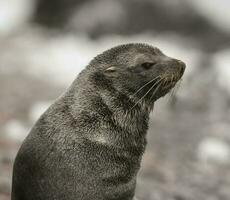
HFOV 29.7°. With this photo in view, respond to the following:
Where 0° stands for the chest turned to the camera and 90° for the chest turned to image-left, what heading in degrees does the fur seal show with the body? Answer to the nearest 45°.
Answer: approximately 270°
